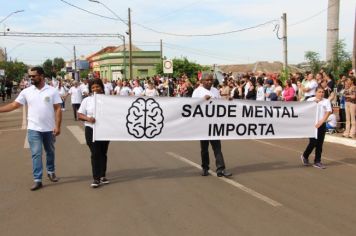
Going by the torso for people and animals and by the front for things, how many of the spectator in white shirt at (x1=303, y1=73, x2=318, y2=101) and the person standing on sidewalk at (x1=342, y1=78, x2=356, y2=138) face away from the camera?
0

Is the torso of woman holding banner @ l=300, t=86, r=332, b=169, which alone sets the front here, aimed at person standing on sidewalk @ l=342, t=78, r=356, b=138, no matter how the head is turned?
no

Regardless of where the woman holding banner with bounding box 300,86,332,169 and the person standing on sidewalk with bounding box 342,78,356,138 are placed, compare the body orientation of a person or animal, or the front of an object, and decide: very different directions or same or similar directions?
same or similar directions

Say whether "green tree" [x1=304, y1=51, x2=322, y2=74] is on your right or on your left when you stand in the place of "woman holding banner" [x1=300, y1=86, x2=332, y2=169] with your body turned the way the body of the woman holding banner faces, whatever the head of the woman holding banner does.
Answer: on your right

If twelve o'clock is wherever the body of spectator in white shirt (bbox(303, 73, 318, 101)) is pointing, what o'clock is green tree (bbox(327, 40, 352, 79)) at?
The green tree is roughly at 5 o'clock from the spectator in white shirt.

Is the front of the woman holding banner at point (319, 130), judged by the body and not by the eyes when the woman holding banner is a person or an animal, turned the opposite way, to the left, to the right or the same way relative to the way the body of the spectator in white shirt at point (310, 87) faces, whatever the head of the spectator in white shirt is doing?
the same way

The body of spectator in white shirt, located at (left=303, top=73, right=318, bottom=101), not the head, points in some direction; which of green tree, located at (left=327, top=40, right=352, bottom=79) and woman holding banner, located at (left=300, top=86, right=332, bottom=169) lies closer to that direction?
the woman holding banner

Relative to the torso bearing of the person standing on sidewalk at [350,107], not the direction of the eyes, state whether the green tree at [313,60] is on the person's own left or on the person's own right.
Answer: on the person's own right

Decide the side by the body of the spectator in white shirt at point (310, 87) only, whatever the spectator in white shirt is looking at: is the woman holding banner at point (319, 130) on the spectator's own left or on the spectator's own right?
on the spectator's own left

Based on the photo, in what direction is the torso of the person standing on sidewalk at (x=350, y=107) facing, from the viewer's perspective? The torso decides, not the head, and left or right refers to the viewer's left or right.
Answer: facing the viewer and to the left of the viewer

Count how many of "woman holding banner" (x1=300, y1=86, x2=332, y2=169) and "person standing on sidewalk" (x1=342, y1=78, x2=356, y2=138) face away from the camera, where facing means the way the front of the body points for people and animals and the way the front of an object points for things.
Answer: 0

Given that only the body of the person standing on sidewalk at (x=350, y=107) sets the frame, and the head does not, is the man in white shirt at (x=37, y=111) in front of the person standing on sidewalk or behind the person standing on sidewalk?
in front

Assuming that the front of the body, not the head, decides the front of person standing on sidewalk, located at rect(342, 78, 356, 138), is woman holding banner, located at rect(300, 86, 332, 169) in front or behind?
in front

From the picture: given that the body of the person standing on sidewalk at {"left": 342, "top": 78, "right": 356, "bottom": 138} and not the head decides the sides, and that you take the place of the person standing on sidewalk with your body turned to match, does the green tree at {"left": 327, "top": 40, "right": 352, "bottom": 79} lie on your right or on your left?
on your right

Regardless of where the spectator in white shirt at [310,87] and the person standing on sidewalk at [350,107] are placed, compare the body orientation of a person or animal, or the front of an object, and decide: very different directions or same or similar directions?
same or similar directions

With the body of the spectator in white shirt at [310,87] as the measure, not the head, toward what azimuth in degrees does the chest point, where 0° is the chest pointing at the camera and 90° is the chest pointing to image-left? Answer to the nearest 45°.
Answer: approximately 45°

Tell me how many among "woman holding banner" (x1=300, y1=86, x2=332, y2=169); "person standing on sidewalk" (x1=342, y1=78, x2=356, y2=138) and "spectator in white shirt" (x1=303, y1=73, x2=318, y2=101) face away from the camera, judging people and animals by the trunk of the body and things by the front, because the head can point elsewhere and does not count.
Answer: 0
